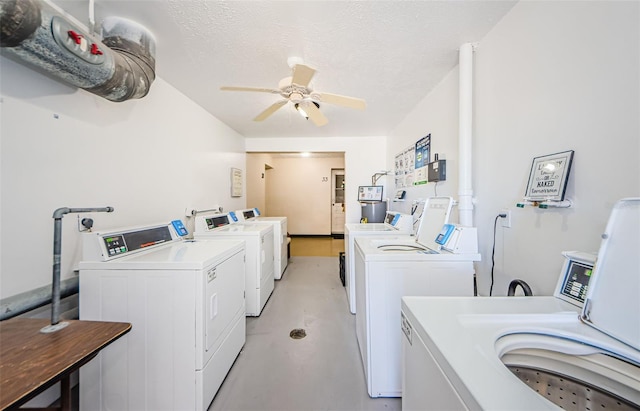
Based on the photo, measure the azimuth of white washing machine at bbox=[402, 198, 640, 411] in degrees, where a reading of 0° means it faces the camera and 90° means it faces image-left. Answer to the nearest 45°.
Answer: approximately 45°

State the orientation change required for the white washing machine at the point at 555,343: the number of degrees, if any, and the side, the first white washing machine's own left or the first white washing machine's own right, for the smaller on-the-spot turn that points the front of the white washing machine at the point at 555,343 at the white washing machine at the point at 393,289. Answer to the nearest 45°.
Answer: approximately 90° to the first white washing machine's own right

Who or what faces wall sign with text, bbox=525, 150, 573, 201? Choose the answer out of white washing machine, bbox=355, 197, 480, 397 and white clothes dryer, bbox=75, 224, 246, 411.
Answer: the white clothes dryer

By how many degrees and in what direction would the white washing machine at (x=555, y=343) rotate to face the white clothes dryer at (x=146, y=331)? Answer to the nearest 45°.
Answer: approximately 45° to its right

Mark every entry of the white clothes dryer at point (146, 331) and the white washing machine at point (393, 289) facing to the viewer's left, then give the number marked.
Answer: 1

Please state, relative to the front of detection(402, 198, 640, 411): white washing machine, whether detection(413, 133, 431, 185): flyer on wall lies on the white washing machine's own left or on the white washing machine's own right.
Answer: on the white washing machine's own right

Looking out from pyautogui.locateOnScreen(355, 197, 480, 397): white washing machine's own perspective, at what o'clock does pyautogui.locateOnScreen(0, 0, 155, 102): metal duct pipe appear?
The metal duct pipe is roughly at 11 o'clock from the white washing machine.

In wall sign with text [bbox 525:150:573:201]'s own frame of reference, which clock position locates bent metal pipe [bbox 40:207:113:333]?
The bent metal pipe is roughly at 12 o'clock from the wall sign with text.

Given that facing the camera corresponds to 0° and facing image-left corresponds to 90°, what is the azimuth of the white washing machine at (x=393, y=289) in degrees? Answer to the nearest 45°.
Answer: approximately 90°

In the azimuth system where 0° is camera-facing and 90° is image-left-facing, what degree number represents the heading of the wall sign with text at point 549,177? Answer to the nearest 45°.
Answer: approximately 45°

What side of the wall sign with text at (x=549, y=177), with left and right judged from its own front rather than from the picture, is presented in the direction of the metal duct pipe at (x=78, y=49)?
front

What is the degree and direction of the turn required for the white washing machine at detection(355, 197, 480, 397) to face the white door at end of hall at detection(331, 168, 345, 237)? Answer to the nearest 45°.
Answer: approximately 90° to its right

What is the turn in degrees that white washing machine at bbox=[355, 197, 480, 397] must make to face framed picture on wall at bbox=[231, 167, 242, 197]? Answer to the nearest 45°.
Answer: approximately 45° to its right

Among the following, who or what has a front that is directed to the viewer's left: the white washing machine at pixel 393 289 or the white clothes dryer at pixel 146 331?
the white washing machine

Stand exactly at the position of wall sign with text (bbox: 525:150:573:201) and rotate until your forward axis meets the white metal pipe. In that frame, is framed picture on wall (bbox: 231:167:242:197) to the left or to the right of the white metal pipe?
left

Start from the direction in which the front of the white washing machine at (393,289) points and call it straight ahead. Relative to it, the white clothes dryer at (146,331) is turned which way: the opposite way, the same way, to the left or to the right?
the opposite way
